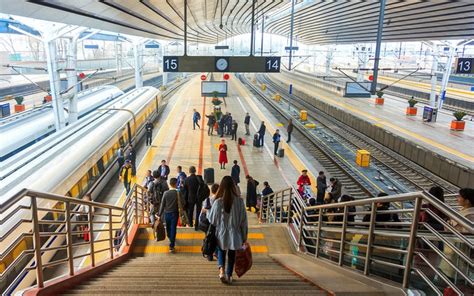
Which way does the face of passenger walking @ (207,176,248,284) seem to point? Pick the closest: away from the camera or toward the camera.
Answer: away from the camera

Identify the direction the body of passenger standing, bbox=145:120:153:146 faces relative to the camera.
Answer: toward the camera

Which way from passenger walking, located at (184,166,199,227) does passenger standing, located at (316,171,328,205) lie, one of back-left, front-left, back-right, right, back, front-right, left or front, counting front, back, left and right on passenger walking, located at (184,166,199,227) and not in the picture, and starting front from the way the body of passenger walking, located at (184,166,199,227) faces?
front-right

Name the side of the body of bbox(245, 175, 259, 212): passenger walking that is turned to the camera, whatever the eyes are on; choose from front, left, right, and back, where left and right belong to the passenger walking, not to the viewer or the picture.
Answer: back

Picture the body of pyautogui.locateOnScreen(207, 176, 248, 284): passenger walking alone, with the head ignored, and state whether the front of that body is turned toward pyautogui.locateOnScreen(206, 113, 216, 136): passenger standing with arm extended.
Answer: yes

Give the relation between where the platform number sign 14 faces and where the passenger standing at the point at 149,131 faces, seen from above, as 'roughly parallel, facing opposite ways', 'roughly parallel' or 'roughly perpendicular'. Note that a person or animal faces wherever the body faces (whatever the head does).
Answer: roughly parallel

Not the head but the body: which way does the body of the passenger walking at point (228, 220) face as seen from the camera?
away from the camera

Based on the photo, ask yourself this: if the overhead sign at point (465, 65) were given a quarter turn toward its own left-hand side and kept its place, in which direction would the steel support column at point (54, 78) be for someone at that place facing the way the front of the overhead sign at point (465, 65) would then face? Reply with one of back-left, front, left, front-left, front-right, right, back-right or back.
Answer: back-right

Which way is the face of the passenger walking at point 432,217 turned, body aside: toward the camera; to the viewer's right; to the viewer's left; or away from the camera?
away from the camera

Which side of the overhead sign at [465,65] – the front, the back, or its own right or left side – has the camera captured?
front

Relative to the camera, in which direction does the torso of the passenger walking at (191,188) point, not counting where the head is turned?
away from the camera

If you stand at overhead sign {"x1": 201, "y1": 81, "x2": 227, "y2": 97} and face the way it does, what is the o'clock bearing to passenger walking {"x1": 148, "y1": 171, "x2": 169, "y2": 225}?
The passenger walking is roughly at 12 o'clock from the overhead sign.

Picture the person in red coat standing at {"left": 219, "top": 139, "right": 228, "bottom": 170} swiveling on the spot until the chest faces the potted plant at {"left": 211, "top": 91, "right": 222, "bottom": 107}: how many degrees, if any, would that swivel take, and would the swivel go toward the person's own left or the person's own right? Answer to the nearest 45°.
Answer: approximately 180°

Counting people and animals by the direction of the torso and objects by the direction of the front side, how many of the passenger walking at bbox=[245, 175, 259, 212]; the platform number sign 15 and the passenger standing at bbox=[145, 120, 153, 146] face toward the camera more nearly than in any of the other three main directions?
2

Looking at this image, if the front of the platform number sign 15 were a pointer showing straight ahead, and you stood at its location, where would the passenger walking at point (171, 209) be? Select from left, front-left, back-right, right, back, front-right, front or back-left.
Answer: front

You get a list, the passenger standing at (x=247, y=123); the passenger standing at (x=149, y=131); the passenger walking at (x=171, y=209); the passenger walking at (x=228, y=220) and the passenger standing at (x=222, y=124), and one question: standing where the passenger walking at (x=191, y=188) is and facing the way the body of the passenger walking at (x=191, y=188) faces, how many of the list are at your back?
2

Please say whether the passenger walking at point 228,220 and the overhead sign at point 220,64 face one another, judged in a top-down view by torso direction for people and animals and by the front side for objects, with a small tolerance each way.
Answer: yes
